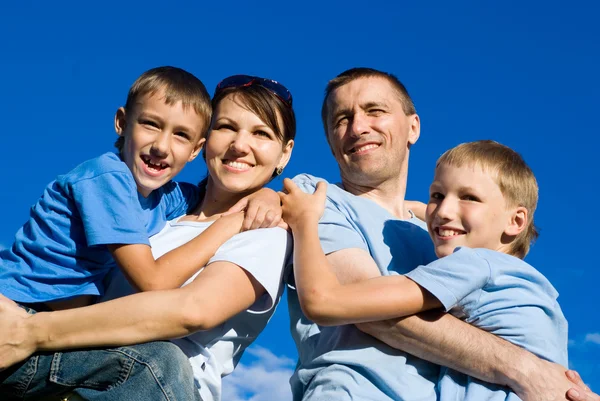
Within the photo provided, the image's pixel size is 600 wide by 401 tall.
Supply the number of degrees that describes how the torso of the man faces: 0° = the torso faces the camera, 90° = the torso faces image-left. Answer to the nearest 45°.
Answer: approximately 315°

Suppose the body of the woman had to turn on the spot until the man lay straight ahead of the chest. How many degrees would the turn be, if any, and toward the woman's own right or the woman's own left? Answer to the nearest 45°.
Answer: approximately 135° to the woman's own left

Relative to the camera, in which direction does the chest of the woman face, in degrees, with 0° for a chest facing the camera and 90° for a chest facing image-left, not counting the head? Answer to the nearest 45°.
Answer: approximately 45°

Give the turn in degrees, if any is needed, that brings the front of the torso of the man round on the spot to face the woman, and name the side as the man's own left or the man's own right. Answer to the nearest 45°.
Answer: approximately 135° to the man's own right

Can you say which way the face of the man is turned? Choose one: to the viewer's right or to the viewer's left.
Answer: to the viewer's left
